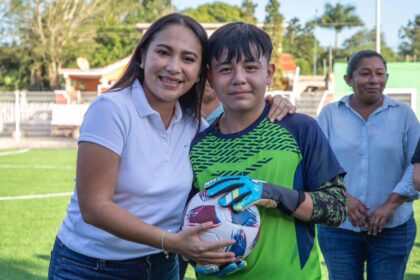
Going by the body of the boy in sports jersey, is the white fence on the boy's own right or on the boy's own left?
on the boy's own right

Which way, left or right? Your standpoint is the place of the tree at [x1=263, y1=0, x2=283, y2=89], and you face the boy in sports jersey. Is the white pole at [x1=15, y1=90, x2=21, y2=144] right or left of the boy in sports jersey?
right

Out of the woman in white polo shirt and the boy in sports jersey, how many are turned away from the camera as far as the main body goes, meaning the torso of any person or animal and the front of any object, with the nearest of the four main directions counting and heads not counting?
0

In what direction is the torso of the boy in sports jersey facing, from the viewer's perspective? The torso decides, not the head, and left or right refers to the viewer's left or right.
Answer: facing the viewer and to the left of the viewer

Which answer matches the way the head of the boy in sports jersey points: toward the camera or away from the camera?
toward the camera

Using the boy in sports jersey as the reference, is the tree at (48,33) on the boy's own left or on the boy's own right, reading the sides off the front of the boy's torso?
on the boy's own right

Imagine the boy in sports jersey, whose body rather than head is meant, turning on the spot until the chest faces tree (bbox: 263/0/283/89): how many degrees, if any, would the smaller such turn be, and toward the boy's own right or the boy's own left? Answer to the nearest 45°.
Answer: approximately 135° to the boy's own right

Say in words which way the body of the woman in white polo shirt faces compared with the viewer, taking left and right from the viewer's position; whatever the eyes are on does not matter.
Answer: facing the viewer and to the right of the viewer

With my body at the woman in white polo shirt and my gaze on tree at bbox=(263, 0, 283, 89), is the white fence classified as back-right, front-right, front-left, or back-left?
front-left

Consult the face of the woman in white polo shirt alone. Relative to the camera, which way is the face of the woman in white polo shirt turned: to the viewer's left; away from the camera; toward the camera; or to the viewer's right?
toward the camera

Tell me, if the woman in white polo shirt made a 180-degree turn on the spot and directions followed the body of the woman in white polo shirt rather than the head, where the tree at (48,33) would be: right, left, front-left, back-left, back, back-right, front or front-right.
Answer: front-right

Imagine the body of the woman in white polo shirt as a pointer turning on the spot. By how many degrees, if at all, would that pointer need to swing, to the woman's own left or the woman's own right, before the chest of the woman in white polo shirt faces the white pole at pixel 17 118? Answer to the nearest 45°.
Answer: approximately 135° to the woman's own left
